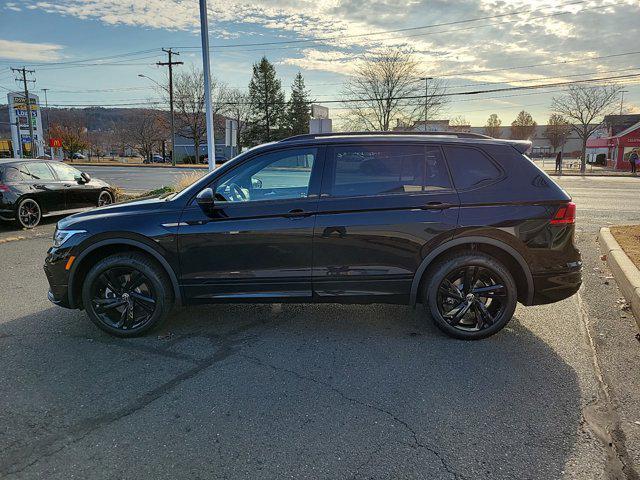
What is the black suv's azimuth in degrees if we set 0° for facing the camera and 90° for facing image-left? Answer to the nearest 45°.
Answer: approximately 90°

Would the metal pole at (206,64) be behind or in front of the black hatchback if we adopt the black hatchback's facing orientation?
in front

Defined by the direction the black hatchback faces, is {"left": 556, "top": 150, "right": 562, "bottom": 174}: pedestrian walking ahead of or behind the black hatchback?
ahead

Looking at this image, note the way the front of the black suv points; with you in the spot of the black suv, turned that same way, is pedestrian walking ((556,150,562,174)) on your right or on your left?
on your right

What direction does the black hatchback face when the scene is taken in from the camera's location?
facing away from the viewer and to the right of the viewer

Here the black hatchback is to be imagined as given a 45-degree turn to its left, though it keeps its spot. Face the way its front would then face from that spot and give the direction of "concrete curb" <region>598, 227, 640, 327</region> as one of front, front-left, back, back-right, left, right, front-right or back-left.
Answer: back-right

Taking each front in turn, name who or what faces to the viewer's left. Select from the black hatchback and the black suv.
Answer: the black suv

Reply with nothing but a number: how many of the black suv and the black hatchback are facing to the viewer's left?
1

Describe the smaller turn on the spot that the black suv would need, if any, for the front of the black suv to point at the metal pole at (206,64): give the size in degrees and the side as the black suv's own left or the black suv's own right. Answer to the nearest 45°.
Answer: approximately 90° to the black suv's own right

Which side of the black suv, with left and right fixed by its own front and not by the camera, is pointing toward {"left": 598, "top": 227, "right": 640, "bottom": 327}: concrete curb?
back

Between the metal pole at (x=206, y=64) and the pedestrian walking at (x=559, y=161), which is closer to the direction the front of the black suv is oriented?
the metal pole
